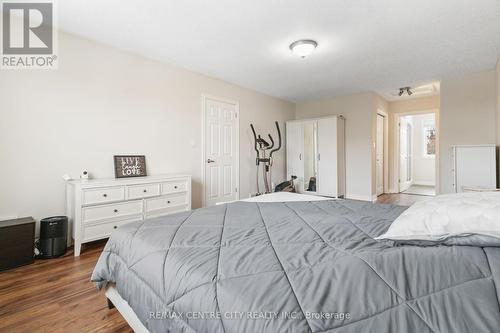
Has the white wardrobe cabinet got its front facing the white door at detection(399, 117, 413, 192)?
no

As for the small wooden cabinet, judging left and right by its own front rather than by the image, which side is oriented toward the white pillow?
front

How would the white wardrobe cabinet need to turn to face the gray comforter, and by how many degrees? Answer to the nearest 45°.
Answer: approximately 45° to its left

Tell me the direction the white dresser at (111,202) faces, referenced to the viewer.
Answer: facing the viewer and to the right of the viewer

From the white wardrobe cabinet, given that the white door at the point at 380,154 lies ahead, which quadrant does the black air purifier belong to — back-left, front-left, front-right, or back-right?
back-right

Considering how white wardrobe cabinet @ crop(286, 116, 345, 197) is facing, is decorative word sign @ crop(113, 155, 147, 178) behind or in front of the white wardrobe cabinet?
in front

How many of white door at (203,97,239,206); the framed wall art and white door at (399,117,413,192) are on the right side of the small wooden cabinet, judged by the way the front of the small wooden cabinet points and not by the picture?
0

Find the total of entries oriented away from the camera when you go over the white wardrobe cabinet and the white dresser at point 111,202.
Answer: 0

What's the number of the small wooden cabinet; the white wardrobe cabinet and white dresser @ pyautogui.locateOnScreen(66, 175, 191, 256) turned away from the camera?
0

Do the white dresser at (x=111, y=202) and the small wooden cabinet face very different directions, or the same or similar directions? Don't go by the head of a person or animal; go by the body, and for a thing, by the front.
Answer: same or similar directions

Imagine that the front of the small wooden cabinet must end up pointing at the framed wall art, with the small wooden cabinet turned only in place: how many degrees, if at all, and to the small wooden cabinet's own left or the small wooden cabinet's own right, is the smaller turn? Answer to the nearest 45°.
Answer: approximately 45° to the small wooden cabinet's own left

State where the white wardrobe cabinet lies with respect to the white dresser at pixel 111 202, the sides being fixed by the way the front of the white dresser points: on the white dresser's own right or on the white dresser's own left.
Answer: on the white dresser's own left

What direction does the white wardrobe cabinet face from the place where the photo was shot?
facing the viewer and to the left of the viewer

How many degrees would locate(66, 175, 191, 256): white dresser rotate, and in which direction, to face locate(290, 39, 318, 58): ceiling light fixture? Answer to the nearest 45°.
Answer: approximately 45° to its left

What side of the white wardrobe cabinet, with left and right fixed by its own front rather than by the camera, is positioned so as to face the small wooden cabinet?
front

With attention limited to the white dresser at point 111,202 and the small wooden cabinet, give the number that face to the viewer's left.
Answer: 0

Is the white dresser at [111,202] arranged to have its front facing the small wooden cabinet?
no
